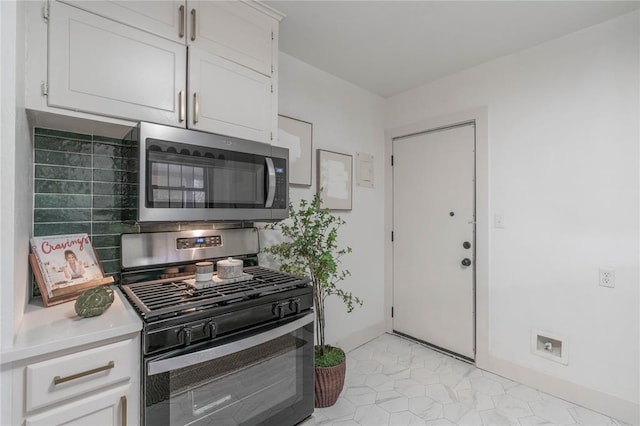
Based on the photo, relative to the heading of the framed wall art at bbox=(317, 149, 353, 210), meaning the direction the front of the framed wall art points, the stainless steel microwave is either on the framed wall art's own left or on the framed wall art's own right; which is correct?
on the framed wall art's own right

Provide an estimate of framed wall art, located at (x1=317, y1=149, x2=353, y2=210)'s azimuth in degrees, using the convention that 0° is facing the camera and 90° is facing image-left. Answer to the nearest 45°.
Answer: approximately 315°

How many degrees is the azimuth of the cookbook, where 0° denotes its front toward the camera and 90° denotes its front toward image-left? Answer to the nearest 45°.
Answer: approximately 0°

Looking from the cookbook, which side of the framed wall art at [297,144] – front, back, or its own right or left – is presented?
right

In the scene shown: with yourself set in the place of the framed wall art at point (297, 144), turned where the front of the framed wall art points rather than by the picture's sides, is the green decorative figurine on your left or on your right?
on your right

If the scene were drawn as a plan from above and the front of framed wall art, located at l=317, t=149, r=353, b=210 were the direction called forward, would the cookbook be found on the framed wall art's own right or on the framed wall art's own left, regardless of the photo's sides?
on the framed wall art's own right

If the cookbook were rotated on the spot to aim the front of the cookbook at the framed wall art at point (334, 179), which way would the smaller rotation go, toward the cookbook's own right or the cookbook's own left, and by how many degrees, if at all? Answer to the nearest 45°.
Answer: approximately 90° to the cookbook's own left

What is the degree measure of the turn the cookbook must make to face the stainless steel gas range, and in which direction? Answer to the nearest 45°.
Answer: approximately 45° to its left

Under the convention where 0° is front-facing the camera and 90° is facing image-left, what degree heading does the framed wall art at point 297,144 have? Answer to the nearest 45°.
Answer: approximately 315°
